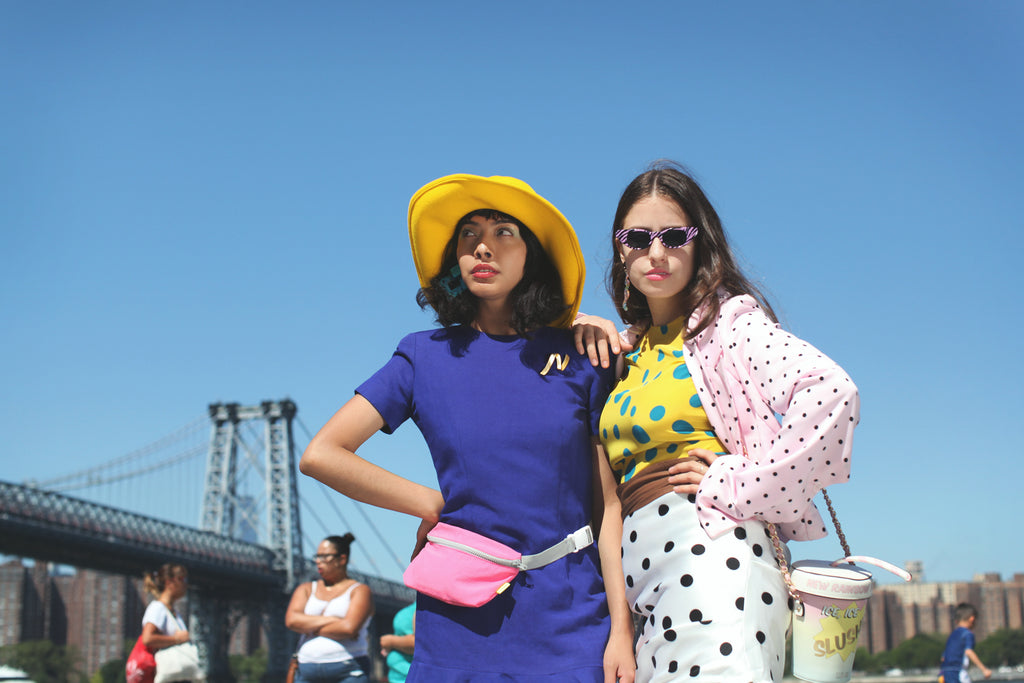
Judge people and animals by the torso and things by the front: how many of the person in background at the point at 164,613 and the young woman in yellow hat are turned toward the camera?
1

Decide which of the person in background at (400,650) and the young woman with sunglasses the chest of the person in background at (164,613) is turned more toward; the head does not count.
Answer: the person in background

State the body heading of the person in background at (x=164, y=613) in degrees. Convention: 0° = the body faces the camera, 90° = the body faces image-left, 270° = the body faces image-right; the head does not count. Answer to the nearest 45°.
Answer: approximately 270°

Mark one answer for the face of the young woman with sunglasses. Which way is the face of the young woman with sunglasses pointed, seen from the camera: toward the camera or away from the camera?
toward the camera

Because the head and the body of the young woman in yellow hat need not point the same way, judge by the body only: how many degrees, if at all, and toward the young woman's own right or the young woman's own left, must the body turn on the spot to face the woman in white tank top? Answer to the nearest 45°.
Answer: approximately 180°

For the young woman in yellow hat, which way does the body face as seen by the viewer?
toward the camera

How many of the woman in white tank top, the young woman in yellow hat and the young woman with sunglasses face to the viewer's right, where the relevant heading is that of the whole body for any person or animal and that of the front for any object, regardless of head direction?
0

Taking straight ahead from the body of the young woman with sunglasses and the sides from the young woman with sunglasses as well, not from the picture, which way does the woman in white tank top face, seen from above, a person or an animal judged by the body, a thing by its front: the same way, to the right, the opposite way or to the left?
the same way

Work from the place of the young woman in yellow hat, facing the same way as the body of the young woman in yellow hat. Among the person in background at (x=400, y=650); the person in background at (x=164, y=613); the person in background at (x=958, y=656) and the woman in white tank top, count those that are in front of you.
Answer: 0

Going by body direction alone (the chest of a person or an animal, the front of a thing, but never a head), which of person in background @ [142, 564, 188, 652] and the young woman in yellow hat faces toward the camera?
the young woman in yellow hat

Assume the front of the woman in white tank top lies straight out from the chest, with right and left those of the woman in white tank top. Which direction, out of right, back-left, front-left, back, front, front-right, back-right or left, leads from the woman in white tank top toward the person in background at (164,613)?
right
